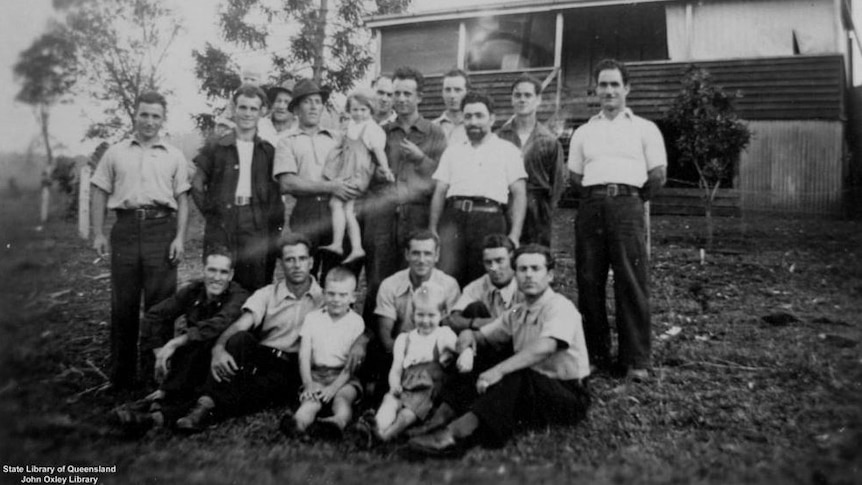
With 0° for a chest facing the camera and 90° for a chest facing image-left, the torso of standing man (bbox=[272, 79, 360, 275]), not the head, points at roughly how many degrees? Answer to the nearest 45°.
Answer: approximately 315°

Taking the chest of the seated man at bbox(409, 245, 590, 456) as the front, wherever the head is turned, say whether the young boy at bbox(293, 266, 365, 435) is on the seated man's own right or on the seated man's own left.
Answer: on the seated man's own right

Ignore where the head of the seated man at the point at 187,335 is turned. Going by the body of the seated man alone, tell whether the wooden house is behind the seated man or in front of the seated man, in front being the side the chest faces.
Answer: behind

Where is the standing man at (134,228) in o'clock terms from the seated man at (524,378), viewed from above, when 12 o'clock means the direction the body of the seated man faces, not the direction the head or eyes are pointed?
The standing man is roughly at 2 o'clock from the seated man.

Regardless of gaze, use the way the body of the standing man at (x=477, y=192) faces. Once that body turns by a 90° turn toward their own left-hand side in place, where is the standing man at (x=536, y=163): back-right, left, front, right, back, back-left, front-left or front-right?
front-left

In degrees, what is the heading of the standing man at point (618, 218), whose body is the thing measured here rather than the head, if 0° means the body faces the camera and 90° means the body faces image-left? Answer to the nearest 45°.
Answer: approximately 0°
